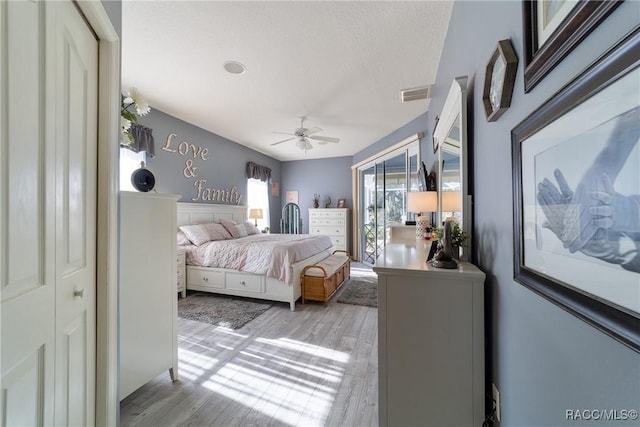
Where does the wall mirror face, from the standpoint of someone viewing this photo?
facing to the left of the viewer

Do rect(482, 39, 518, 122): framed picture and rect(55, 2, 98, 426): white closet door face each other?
yes

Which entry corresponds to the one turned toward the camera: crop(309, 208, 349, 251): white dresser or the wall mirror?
the white dresser

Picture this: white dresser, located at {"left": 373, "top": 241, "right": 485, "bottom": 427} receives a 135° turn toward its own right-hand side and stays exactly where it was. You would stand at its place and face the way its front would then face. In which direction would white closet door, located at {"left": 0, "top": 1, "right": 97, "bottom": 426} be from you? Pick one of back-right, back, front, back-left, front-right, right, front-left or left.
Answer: back

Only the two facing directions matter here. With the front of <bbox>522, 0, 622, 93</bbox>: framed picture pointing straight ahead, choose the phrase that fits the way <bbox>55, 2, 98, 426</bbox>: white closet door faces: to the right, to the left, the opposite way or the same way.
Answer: the opposite way

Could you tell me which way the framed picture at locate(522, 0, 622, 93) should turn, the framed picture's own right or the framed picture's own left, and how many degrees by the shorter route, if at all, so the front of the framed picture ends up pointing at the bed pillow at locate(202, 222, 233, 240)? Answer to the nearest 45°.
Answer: approximately 45° to the framed picture's own right

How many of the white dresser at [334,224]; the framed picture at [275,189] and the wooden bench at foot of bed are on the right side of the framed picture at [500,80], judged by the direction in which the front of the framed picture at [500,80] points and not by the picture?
3

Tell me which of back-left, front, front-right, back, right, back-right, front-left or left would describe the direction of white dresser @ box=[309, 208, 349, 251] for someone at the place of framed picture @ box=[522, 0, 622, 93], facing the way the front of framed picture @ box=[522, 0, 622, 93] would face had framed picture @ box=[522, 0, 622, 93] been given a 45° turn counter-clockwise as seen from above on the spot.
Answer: back-right

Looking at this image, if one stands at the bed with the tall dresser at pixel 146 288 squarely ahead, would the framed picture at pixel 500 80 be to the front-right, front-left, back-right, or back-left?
front-left

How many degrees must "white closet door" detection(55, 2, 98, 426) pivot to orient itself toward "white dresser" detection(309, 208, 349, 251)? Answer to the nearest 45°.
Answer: approximately 90° to its left

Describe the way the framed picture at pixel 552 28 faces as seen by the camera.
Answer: facing the viewer and to the left of the viewer

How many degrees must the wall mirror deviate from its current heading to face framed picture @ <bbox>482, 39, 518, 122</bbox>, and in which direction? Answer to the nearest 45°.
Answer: approximately 90° to its left

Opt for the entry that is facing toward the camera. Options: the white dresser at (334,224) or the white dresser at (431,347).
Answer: the white dresser at (334,224)

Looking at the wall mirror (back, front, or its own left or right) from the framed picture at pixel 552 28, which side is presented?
left

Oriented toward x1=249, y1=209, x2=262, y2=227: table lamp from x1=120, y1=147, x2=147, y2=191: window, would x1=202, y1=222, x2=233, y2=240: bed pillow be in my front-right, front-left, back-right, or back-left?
front-right

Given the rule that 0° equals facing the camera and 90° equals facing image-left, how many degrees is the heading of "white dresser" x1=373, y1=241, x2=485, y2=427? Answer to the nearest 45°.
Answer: approximately 90°

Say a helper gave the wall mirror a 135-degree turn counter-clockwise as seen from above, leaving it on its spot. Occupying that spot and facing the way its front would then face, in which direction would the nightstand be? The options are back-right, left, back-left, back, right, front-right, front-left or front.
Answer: back-right

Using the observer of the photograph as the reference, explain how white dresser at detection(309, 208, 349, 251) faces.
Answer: facing the viewer
